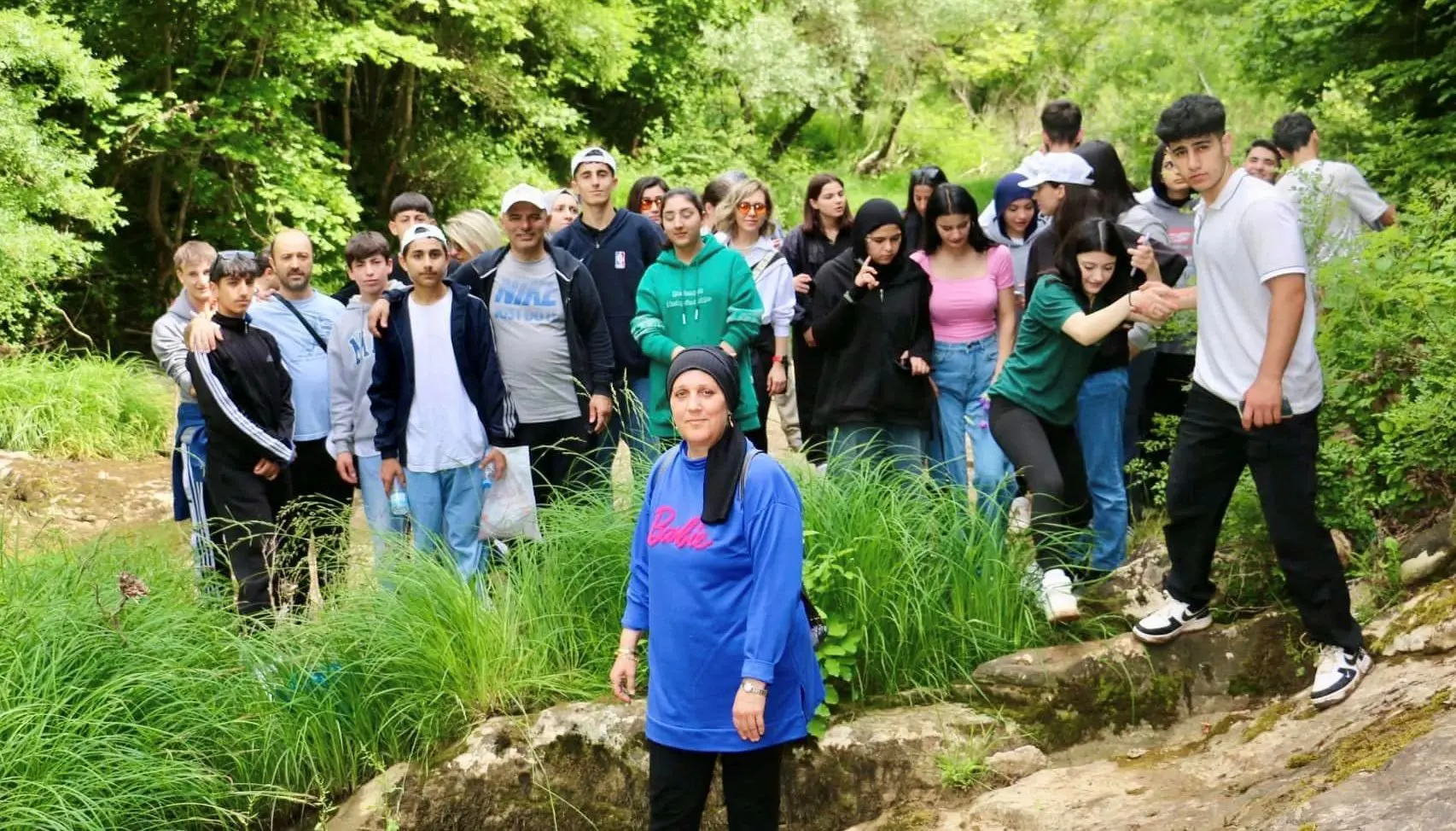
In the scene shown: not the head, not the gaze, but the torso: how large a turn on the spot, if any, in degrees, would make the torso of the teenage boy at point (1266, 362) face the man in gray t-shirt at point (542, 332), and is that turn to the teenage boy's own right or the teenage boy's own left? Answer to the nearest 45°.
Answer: approximately 45° to the teenage boy's own right

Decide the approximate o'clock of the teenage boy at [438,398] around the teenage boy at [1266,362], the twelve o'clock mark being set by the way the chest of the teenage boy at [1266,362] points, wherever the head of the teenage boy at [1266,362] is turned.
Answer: the teenage boy at [438,398] is roughly at 2 o'clock from the teenage boy at [1266,362].

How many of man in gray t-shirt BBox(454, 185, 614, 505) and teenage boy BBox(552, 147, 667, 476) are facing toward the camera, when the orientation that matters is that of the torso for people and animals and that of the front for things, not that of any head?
2

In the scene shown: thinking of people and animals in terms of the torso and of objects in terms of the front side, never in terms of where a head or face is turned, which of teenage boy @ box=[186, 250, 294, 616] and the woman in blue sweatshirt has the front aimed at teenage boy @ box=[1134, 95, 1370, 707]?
teenage boy @ box=[186, 250, 294, 616]
